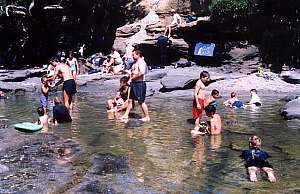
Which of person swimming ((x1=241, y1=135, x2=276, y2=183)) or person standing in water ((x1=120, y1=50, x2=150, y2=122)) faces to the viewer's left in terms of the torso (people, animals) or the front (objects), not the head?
the person standing in water

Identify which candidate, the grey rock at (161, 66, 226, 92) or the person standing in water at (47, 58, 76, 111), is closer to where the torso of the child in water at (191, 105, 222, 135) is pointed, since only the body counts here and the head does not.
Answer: the person standing in water

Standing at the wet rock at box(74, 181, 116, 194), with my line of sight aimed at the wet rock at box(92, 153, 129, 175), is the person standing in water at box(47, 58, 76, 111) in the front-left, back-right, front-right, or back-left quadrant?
front-left

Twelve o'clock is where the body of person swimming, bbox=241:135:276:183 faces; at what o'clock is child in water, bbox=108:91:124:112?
The child in water is roughly at 5 o'clock from the person swimming.

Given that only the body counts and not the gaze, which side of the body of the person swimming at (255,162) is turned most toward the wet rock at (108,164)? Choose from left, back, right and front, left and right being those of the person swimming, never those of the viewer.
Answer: right

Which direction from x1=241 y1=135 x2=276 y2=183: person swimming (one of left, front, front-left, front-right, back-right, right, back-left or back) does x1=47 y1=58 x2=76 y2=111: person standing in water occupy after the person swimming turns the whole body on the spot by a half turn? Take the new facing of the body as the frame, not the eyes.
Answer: front-left
